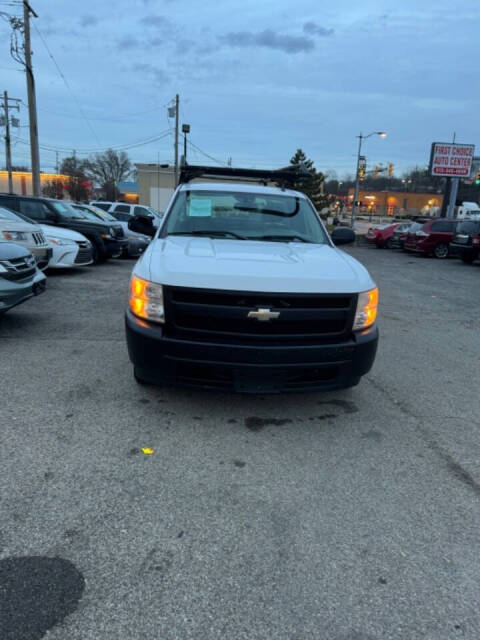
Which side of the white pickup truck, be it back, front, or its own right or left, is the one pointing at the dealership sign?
back

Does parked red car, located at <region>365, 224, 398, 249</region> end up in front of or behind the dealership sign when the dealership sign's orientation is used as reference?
in front

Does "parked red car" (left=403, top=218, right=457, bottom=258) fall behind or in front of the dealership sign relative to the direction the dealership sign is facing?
in front

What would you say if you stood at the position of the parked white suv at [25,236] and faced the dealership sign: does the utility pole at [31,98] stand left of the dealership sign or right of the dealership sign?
left

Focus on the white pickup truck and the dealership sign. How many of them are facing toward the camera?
2

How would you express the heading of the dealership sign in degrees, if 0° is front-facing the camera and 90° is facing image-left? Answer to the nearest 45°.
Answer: approximately 0°

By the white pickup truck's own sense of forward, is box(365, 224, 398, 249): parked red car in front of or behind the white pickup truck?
behind

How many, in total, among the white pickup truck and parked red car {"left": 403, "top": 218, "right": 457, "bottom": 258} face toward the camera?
1

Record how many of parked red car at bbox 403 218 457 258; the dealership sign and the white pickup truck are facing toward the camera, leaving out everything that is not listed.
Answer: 2

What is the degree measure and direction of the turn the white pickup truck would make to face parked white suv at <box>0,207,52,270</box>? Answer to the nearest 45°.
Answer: approximately 135° to its right
